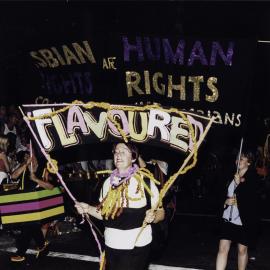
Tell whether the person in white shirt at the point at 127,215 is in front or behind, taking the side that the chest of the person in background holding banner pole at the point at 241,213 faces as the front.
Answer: in front

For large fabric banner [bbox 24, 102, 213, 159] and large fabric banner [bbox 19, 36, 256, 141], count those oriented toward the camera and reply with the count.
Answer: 2

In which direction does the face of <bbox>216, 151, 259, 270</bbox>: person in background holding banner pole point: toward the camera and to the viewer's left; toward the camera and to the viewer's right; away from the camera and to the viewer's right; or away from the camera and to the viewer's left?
toward the camera and to the viewer's left

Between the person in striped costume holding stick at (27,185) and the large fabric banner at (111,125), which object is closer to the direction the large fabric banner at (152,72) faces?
the large fabric banner

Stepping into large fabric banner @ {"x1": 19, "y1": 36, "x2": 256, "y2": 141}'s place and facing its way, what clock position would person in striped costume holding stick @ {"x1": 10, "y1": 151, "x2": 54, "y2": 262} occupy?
The person in striped costume holding stick is roughly at 3 o'clock from the large fabric banner.

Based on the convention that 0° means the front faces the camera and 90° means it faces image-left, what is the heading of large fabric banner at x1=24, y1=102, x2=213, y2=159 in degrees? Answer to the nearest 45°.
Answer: approximately 0°

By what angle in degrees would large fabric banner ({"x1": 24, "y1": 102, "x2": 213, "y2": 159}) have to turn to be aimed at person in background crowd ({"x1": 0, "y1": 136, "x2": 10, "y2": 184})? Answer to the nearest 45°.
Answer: approximately 135° to its right

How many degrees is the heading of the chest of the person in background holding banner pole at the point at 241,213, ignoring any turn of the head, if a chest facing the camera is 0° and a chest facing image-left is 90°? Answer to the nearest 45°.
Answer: approximately 45°

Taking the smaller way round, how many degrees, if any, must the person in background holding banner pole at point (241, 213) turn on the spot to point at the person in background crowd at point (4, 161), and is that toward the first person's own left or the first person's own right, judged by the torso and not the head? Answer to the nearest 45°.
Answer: approximately 90° to the first person's own right

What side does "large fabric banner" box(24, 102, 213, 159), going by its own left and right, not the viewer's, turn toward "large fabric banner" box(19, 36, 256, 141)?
back
